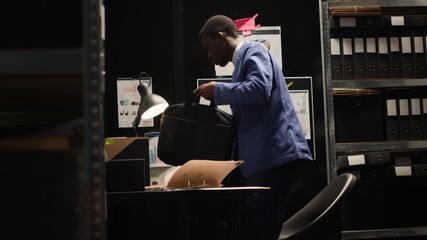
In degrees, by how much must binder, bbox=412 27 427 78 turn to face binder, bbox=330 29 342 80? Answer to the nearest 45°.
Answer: approximately 45° to its right

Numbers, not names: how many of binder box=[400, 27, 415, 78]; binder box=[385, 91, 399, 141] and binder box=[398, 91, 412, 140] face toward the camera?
3

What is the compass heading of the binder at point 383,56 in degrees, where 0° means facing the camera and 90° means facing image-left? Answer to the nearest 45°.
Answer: approximately 0°

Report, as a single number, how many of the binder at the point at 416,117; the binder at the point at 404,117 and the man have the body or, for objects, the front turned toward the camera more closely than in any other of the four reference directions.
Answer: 2

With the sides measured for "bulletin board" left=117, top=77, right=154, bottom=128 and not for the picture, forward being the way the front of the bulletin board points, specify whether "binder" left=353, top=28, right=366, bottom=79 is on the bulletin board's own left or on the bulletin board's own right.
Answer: on the bulletin board's own left

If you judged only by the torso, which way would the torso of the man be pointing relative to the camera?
to the viewer's left

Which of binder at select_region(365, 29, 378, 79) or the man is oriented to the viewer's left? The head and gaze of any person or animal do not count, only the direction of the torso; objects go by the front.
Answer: the man

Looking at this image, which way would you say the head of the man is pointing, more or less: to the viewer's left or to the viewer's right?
to the viewer's left

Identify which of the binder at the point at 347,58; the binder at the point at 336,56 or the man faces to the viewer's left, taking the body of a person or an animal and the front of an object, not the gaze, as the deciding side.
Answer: the man

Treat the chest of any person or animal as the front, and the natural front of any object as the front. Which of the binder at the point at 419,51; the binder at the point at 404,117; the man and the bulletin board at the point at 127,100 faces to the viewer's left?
the man
